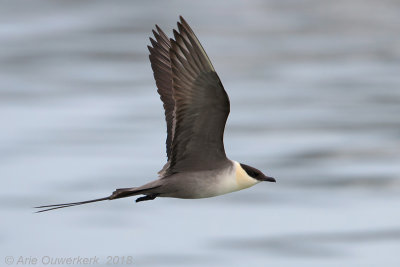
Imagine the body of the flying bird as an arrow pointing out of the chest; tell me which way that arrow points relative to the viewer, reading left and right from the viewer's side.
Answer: facing to the right of the viewer
